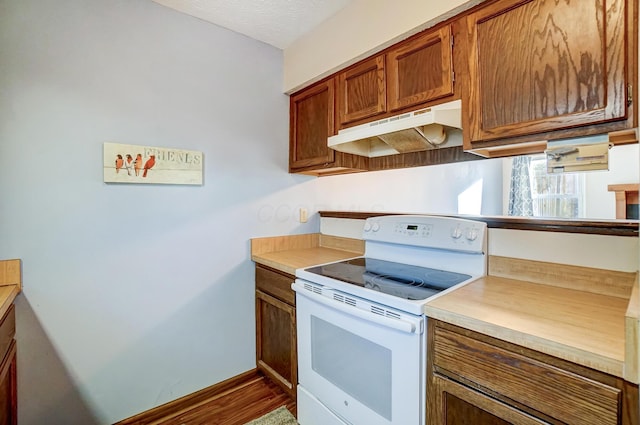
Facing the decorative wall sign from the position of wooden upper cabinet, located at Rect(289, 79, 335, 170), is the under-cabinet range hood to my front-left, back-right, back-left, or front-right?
back-left

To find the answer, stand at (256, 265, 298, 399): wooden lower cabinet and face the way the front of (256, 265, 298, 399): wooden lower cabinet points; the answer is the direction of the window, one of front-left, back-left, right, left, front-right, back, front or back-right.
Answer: back-left

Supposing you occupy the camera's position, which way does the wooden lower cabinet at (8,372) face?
facing to the right of the viewer

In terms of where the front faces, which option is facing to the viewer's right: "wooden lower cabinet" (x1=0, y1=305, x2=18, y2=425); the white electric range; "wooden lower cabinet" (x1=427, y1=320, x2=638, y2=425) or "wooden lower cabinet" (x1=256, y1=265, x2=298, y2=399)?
"wooden lower cabinet" (x1=0, y1=305, x2=18, y2=425)

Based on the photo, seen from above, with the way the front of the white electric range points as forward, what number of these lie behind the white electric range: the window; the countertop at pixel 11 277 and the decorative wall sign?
1

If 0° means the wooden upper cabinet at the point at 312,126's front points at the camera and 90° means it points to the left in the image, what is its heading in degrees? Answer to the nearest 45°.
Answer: approximately 45°

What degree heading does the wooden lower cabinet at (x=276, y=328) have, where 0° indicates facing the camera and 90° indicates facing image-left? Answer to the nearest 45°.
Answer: approximately 45°

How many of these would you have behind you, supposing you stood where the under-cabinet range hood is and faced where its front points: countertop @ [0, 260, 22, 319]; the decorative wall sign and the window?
1
